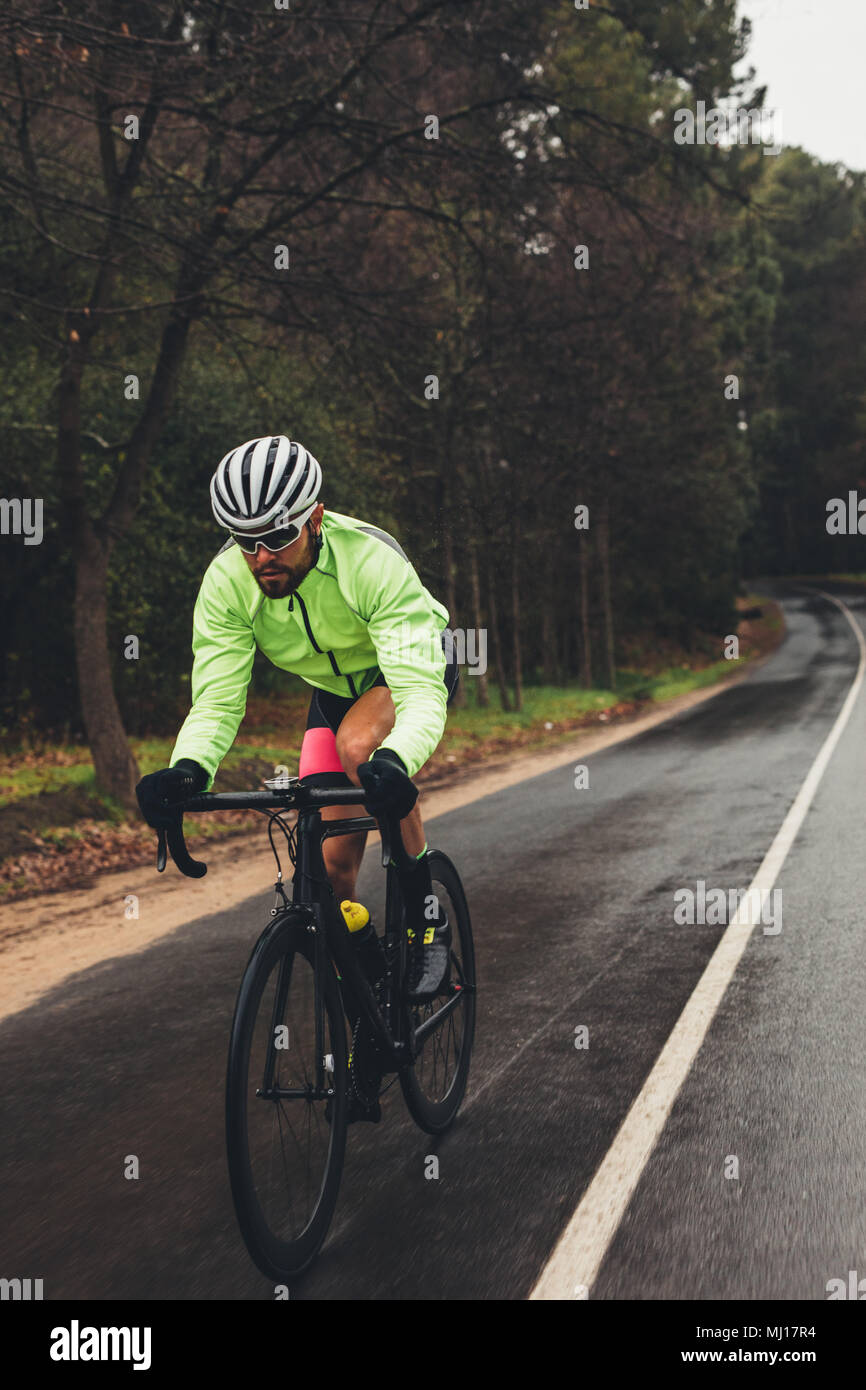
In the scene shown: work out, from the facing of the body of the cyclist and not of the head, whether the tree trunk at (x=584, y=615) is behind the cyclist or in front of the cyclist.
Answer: behind

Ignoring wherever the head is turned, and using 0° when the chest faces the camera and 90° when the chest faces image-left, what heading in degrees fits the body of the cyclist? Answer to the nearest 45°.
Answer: approximately 45°

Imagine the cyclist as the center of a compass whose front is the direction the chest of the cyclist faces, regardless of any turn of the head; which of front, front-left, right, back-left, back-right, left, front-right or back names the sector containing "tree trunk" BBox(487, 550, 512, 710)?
back-right

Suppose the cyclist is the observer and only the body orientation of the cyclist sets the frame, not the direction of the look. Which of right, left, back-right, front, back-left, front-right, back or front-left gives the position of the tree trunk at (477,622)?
back-right

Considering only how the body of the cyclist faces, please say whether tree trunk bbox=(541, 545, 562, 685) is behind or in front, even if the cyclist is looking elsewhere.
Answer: behind

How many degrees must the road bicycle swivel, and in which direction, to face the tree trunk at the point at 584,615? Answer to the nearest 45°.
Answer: approximately 135° to its right

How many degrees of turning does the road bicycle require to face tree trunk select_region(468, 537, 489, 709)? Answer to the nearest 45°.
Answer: approximately 135° to its right

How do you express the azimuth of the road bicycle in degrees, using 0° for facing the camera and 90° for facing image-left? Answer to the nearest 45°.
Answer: approximately 45°

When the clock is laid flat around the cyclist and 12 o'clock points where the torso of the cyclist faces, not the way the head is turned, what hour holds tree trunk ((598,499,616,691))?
The tree trunk is roughly at 5 o'clock from the cyclist.
